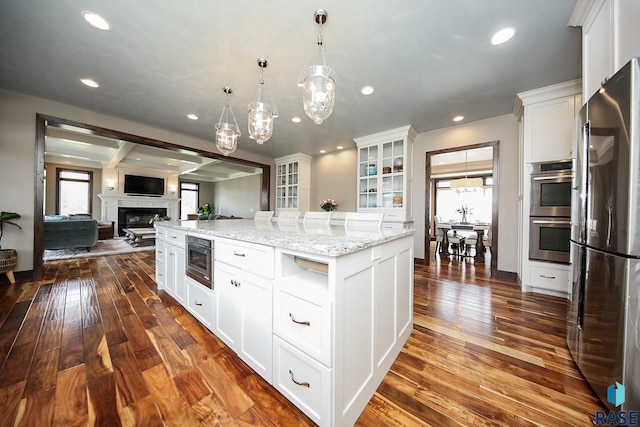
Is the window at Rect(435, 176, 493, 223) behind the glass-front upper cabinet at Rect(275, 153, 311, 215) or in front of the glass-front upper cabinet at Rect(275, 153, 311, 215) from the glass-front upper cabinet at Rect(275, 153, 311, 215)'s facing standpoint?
behind

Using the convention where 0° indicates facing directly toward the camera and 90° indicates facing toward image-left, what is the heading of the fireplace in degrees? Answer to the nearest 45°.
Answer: approximately 0°
